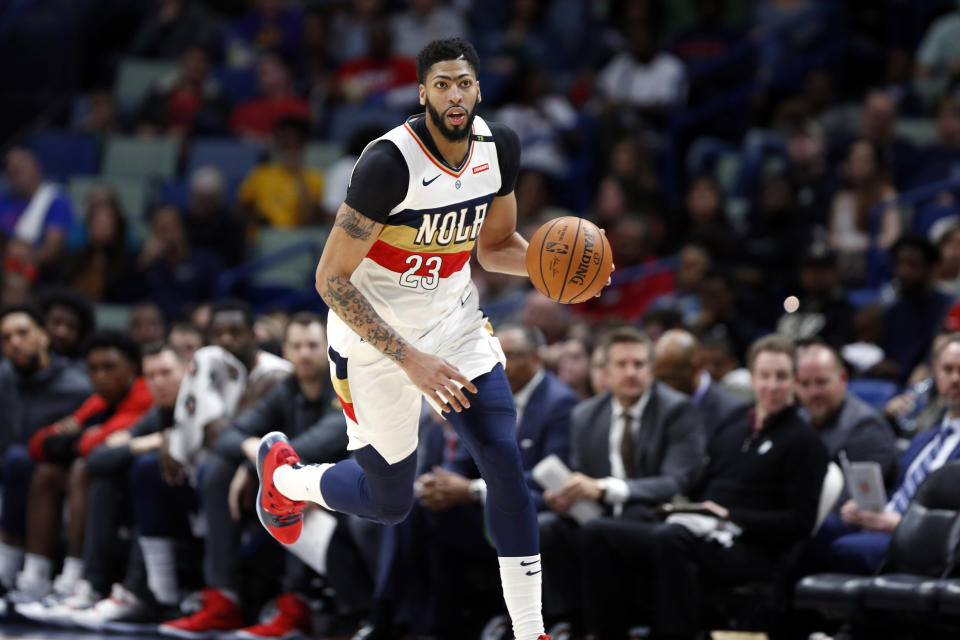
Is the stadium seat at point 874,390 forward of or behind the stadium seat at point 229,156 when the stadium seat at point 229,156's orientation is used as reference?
forward

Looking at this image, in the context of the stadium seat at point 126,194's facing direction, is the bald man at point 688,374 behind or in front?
in front

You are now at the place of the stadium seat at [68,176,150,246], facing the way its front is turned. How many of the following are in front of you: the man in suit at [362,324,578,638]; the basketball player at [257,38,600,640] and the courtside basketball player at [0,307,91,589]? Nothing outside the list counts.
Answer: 3

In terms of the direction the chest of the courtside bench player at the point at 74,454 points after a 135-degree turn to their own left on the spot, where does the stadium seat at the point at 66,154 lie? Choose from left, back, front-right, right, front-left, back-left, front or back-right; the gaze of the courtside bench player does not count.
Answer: left

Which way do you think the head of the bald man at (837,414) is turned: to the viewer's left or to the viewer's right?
to the viewer's left

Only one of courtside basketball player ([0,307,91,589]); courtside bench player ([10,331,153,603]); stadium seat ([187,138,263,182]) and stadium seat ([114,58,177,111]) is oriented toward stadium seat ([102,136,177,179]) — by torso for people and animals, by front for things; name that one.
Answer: stadium seat ([114,58,177,111])

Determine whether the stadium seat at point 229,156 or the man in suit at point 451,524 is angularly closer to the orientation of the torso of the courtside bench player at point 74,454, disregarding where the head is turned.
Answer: the man in suit

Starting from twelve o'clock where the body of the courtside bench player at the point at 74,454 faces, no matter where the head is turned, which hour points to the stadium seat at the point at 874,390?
The stadium seat is roughly at 8 o'clock from the courtside bench player.

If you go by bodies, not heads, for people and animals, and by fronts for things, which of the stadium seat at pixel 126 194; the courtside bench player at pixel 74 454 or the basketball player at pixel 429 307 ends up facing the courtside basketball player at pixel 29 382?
the stadium seat

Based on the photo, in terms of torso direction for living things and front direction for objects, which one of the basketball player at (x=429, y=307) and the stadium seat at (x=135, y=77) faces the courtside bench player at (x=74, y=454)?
the stadium seat

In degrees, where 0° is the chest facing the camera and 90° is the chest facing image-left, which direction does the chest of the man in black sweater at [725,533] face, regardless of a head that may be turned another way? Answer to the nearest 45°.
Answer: approximately 45°

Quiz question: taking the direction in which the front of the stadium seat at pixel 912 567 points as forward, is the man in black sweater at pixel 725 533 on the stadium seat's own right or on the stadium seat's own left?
on the stadium seat's own right

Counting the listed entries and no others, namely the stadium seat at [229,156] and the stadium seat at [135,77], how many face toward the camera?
2

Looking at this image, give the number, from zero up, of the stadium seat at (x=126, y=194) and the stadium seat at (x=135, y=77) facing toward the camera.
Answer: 2

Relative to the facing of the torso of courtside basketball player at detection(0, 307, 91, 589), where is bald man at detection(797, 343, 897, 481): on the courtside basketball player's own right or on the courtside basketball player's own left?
on the courtside basketball player's own left
